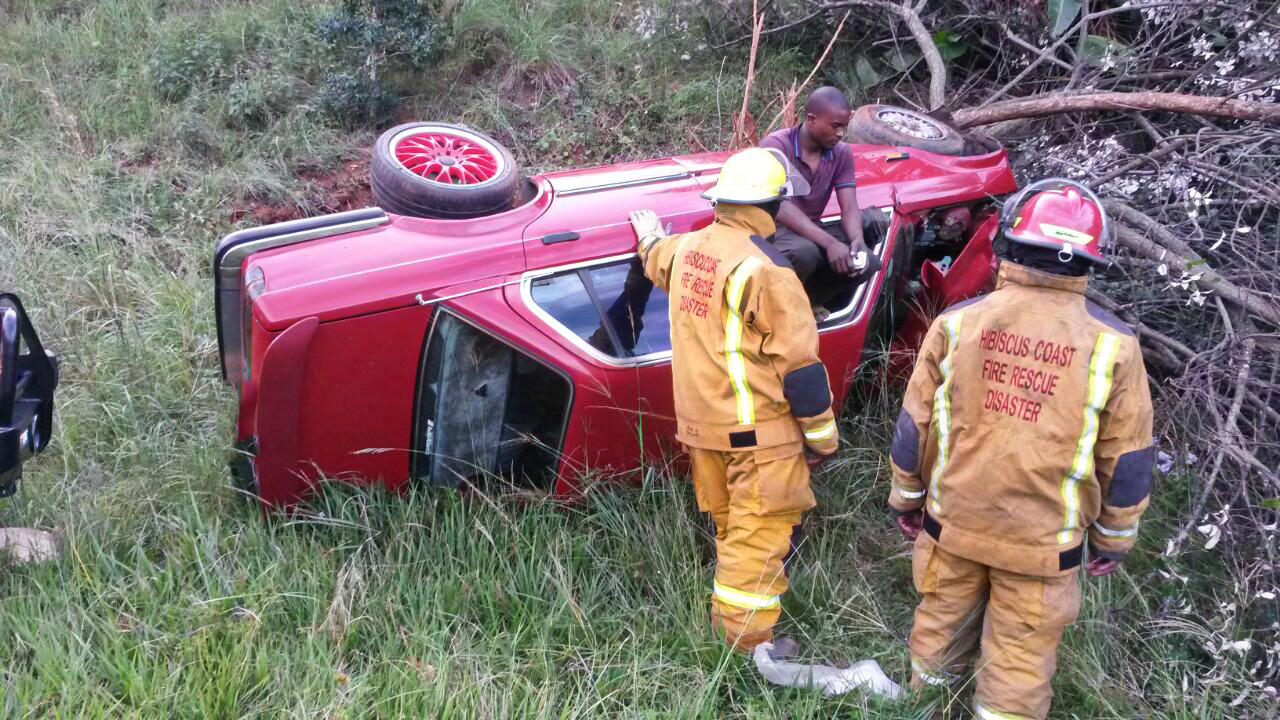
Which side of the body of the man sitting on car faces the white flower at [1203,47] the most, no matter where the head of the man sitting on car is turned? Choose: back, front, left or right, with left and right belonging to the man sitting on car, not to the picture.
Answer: left

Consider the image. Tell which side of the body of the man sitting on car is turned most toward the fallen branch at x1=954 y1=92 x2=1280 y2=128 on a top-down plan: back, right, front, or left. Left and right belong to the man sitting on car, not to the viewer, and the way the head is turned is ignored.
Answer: left

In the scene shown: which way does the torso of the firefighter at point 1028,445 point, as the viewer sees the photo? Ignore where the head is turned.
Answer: away from the camera

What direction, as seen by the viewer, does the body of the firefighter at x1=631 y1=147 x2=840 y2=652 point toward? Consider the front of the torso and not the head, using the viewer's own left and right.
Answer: facing away from the viewer and to the right of the viewer

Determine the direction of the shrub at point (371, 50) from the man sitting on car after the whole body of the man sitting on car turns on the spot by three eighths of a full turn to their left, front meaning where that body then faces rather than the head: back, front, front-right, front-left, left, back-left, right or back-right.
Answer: front-left

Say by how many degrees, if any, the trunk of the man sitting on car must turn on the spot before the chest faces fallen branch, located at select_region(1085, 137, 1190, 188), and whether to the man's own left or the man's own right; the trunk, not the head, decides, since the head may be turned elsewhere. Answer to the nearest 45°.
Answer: approximately 90° to the man's own left

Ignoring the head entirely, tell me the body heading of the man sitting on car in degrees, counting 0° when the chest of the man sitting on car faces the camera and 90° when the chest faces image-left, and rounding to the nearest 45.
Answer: approximately 315°

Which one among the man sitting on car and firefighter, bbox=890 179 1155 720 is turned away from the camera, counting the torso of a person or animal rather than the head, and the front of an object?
the firefighter

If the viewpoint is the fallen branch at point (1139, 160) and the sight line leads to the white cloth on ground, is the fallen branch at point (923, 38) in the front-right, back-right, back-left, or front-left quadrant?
back-right

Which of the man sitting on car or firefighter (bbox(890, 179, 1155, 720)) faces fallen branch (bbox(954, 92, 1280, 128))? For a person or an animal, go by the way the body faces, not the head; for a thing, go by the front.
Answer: the firefighter

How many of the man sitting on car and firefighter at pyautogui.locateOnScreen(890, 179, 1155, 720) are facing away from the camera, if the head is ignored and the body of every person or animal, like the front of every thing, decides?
1
